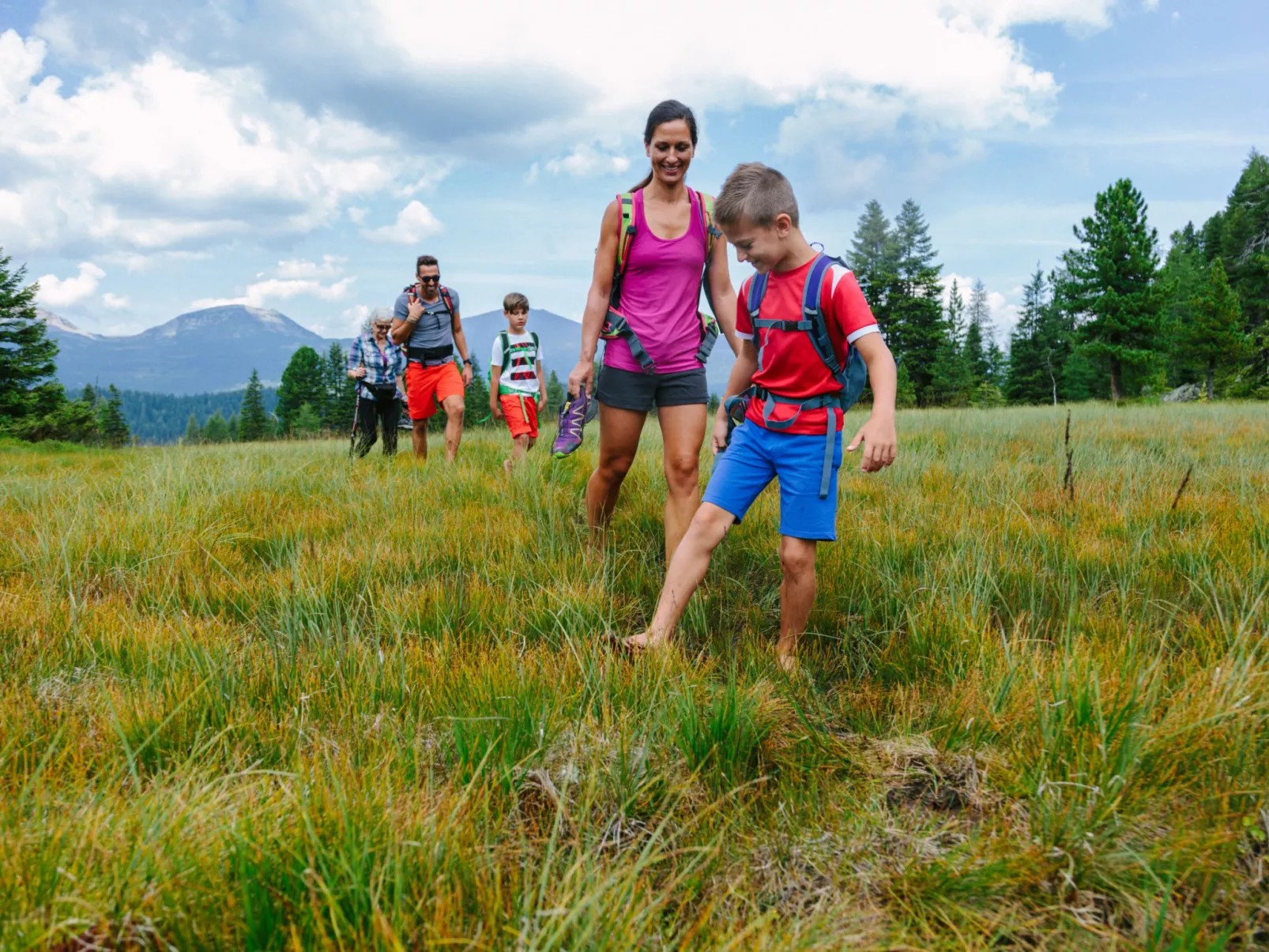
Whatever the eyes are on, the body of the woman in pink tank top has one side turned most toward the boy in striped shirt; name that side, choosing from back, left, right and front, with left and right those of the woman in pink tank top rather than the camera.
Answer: back

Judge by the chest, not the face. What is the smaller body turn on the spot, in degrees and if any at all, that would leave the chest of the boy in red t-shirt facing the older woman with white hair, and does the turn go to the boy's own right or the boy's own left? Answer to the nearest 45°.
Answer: approximately 90° to the boy's own right

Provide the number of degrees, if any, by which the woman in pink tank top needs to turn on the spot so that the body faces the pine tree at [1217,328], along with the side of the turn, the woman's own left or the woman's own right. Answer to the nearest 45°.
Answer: approximately 135° to the woman's own left

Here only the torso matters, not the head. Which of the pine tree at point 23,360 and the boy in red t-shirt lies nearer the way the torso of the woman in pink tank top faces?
the boy in red t-shirt

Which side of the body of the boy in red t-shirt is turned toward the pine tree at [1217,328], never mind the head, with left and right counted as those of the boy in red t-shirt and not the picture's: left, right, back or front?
back

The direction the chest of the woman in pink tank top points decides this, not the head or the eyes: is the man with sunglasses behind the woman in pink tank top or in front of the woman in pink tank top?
behind

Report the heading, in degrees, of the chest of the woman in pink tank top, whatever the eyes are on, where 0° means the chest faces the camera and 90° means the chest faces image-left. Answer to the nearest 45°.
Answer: approximately 0°

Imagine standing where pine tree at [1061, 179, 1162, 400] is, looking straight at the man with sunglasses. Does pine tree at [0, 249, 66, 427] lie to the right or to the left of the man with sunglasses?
right
